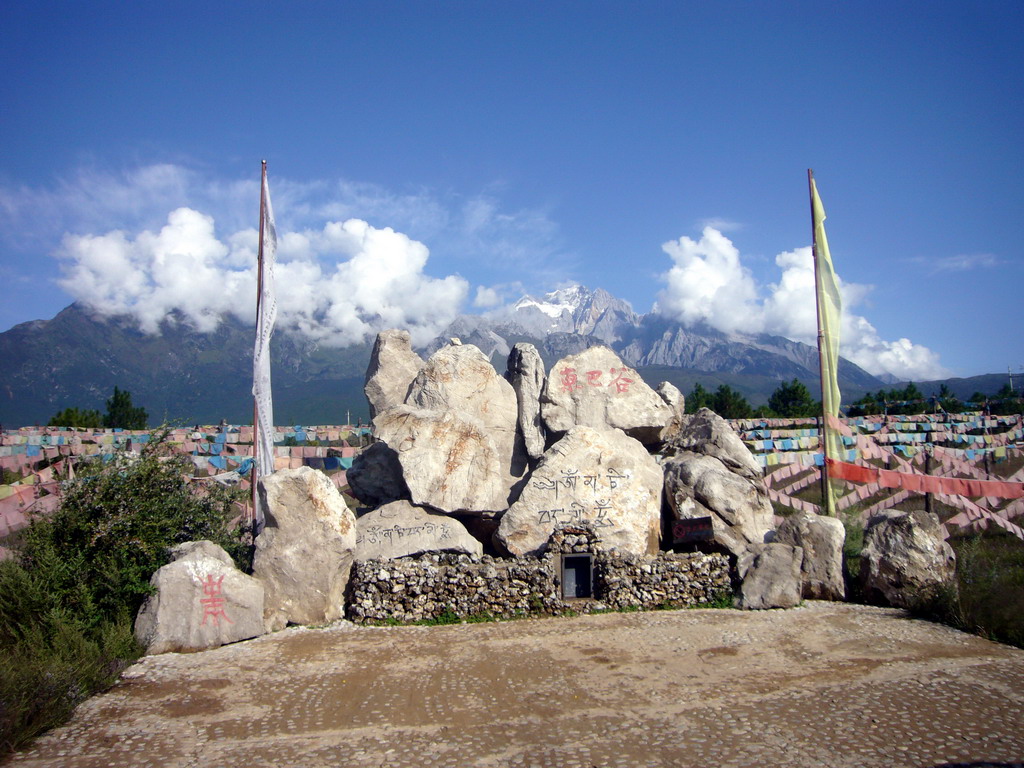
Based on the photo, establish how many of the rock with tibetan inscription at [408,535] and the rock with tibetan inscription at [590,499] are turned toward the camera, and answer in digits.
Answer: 2

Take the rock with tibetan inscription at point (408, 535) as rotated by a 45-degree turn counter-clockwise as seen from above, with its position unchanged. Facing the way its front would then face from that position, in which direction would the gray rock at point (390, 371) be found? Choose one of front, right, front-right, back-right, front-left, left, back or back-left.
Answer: back-left

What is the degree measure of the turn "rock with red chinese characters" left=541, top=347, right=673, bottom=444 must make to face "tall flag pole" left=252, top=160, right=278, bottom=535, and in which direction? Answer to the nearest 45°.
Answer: approximately 45° to its right

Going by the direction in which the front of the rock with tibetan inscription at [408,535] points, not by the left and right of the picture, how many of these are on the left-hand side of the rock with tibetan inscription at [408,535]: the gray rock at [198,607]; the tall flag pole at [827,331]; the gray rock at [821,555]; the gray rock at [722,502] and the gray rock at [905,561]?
4

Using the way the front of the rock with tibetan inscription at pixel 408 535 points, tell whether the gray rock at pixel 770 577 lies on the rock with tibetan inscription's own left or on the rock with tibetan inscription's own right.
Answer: on the rock with tibetan inscription's own left

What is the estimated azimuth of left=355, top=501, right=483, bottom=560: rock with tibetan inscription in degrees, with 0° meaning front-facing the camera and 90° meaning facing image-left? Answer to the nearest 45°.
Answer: approximately 0°

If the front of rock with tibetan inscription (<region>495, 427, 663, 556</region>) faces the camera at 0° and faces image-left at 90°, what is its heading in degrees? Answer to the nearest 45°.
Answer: approximately 0°

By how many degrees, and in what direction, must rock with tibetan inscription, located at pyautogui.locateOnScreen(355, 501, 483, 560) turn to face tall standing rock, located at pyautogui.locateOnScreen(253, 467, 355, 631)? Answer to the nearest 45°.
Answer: approximately 45° to its right

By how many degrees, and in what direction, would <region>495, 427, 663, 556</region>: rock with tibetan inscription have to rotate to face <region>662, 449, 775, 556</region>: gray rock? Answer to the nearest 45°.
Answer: approximately 90° to its left

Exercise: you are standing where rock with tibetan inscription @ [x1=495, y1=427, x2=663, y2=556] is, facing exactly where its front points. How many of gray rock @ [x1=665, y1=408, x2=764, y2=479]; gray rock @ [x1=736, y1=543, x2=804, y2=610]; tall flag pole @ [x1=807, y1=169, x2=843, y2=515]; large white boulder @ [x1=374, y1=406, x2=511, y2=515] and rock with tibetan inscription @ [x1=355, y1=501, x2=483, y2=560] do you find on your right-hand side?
2

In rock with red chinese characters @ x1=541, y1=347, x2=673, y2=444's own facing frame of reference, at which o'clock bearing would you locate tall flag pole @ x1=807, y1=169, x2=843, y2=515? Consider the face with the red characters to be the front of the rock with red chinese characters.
The tall flag pole is roughly at 9 o'clock from the rock with red chinese characters.
